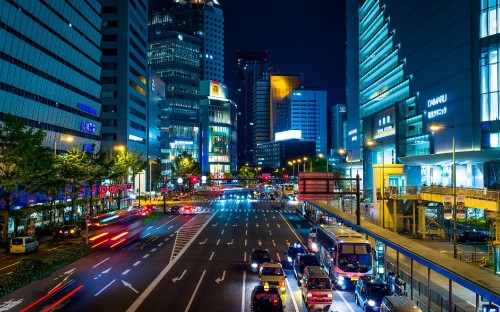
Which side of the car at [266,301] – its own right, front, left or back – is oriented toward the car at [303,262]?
back

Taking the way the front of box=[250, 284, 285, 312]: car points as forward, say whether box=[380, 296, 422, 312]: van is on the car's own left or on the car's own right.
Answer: on the car's own left

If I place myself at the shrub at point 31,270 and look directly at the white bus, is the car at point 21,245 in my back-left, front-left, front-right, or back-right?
back-left

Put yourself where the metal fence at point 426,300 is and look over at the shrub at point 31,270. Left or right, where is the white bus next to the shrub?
right

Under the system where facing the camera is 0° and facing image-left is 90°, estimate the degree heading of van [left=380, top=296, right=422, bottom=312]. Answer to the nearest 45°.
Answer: approximately 315°

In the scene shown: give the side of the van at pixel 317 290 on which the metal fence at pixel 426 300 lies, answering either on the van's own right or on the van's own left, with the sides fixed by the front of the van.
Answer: on the van's own left

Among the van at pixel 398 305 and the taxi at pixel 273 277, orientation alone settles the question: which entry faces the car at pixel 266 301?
the taxi

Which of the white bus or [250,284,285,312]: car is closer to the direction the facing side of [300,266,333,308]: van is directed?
the car

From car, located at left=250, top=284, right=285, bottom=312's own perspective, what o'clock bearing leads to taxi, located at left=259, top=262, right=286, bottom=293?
The taxi is roughly at 6 o'clock from the car.
